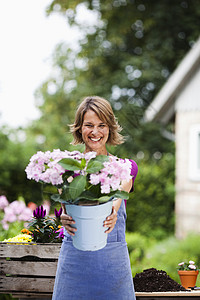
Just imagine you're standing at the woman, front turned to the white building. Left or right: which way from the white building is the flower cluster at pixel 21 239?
left

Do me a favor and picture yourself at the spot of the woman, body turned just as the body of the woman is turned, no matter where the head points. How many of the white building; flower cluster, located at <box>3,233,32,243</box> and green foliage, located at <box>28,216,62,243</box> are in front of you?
0

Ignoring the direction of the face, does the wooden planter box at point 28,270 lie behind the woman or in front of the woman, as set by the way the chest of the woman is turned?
behind

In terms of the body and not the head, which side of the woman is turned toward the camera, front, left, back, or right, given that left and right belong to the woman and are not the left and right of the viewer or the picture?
front

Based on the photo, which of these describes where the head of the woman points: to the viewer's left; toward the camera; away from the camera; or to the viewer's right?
toward the camera

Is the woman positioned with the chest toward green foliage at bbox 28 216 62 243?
no

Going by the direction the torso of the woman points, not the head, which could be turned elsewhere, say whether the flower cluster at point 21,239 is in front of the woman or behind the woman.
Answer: behind

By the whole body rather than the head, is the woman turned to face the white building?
no
